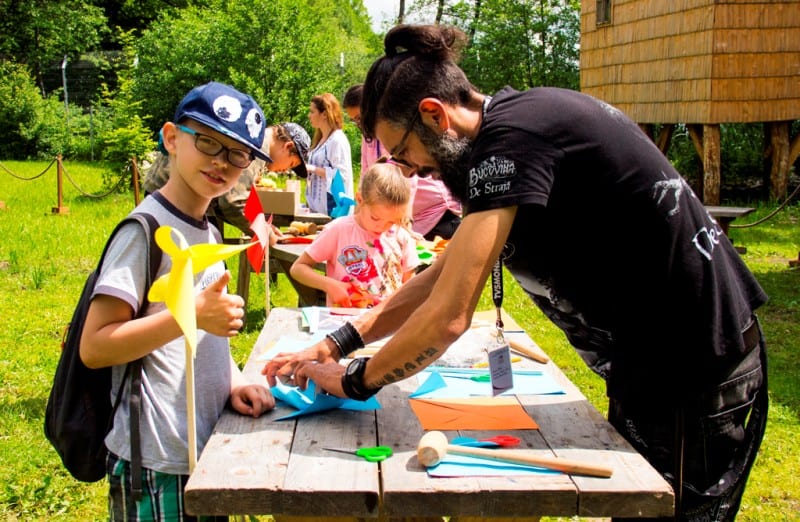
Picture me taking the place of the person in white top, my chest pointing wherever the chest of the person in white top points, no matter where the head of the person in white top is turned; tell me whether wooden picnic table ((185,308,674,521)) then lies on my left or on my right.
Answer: on my left

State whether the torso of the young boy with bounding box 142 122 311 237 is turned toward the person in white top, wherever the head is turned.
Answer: no

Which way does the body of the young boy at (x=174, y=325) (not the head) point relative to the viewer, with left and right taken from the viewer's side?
facing the viewer and to the right of the viewer

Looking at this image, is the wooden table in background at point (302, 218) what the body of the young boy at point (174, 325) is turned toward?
no

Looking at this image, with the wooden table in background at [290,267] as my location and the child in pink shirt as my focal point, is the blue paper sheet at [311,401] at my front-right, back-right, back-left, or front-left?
front-right

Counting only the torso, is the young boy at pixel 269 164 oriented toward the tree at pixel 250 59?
no

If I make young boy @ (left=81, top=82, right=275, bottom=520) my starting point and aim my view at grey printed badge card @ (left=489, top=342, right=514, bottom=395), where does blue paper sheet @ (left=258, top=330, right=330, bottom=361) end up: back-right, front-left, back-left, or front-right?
front-left
